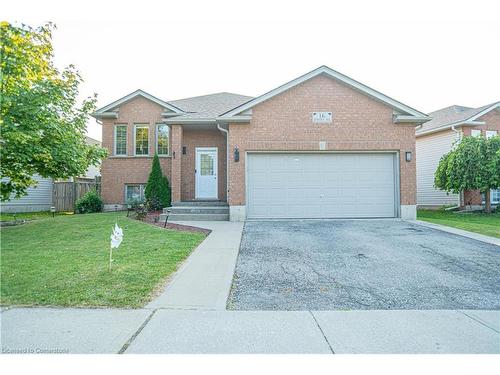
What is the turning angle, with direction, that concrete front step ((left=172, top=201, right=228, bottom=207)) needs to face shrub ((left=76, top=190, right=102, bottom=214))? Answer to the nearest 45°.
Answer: approximately 135° to its right

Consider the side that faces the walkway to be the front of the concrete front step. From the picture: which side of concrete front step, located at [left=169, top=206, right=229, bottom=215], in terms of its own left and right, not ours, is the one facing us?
front

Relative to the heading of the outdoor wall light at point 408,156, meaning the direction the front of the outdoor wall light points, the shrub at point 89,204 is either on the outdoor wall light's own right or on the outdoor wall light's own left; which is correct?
on the outdoor wall light's own right

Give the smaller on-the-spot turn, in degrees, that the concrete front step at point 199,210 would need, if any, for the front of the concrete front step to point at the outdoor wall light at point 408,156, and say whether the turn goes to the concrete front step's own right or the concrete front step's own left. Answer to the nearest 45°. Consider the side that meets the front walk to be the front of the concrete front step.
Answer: approximately 90° to the concrete front step's own left

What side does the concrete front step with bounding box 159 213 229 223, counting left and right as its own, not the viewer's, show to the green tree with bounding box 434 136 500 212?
left

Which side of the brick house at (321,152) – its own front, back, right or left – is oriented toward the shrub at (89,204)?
right

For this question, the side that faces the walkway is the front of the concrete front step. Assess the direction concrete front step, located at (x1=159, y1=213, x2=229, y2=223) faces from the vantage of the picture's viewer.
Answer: facing the viewer

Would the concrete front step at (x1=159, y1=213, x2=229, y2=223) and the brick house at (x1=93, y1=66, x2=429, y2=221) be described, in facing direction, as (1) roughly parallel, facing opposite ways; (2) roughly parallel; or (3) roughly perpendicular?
roughly parallel

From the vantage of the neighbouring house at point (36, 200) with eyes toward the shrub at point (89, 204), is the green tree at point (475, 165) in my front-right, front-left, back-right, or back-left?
front-left

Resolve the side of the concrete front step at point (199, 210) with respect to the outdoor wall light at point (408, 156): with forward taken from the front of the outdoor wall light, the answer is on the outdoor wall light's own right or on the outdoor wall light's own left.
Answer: on the outdoor wall light's own right

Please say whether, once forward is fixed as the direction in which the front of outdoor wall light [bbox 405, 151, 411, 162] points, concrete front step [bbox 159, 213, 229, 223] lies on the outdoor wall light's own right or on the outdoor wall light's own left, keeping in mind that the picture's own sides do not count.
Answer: on the outdoor wall light's own right

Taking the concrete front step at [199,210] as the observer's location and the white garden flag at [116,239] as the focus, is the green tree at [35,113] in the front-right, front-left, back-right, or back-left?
front-right

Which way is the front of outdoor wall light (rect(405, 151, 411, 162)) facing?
toward the camera
